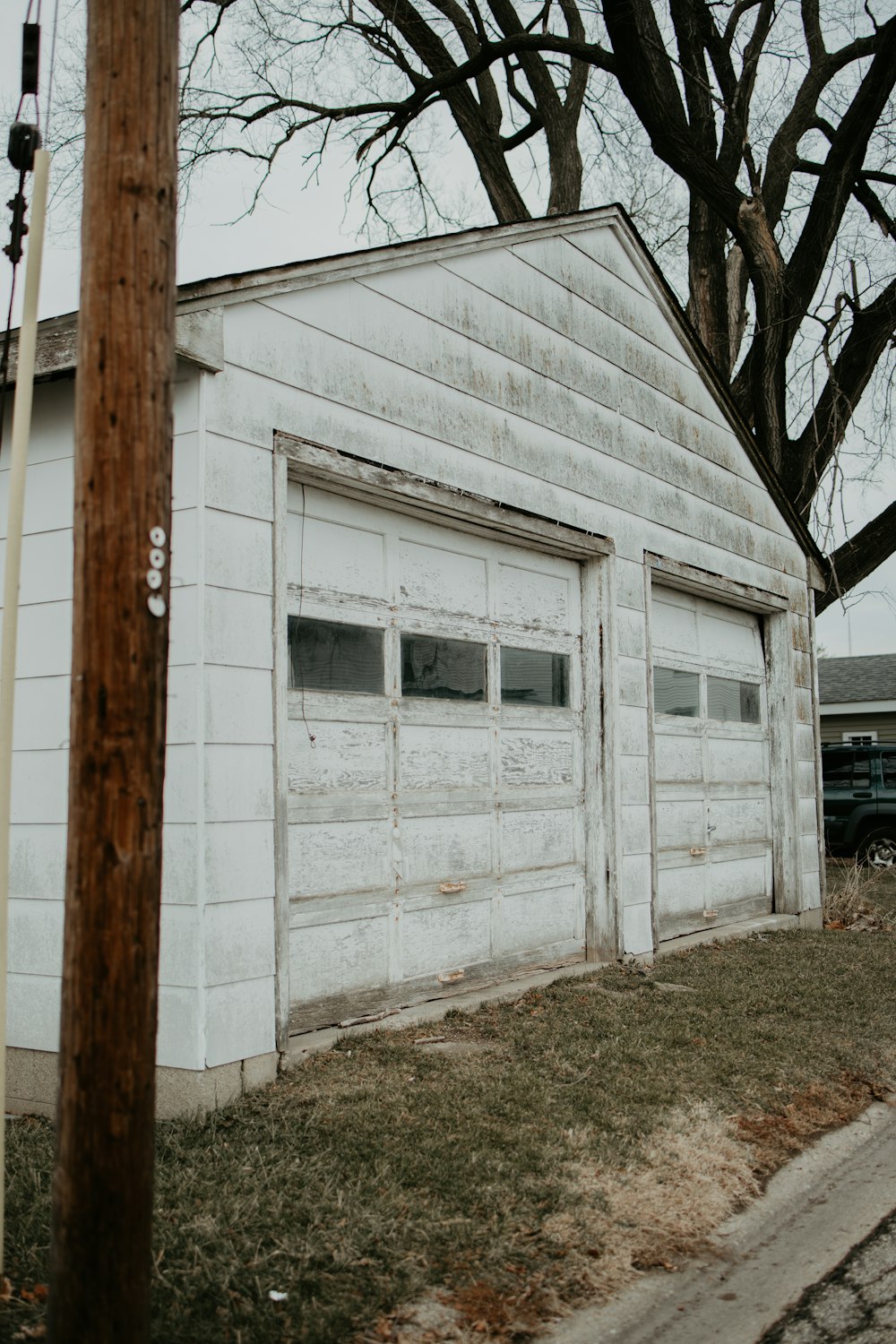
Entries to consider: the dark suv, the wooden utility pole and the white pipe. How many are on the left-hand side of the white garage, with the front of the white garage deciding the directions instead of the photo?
1

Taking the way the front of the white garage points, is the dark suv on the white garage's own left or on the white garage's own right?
on the white garage's own left

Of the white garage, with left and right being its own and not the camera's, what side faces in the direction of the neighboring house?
left

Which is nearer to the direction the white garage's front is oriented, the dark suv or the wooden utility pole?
the wooden utility pole

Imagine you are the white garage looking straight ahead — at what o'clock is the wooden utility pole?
The wooden utility pole is roughly at 2 o'clock from the white garage.

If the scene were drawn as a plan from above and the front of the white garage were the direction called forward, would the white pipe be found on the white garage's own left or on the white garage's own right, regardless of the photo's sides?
on the white garage's own right

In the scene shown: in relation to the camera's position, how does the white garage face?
facing the viewer and to the right of the viewer
